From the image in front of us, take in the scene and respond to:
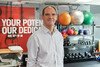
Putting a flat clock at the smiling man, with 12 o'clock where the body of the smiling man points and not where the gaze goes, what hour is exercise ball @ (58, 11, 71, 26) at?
The exercise ball is roughly at 8 o'clock from the smiling man.

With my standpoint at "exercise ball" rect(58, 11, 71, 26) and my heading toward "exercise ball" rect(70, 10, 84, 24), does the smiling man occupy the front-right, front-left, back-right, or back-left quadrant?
back-right

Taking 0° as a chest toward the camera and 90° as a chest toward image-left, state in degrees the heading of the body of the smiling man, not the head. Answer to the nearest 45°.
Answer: approximately 315°

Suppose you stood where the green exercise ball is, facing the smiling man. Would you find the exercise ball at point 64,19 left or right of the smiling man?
right

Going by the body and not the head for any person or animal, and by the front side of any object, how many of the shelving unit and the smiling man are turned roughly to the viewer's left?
0

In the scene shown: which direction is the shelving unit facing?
toward the camera

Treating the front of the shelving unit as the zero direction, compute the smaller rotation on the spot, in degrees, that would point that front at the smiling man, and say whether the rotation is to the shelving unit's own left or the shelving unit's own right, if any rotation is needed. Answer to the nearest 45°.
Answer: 0° — it already faces them
